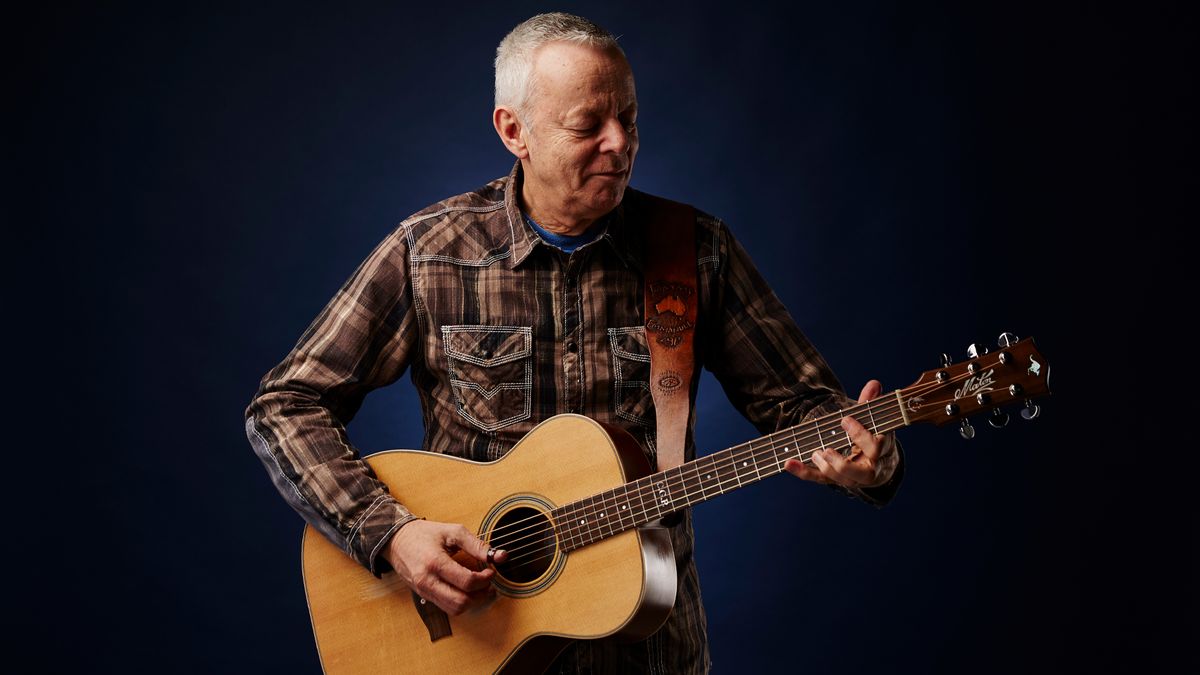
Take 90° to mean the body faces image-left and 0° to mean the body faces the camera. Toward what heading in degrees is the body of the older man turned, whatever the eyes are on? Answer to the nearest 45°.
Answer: approximately 0°

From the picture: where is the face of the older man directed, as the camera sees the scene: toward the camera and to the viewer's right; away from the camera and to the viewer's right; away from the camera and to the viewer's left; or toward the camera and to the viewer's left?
toward the camera and to the viewer's right
